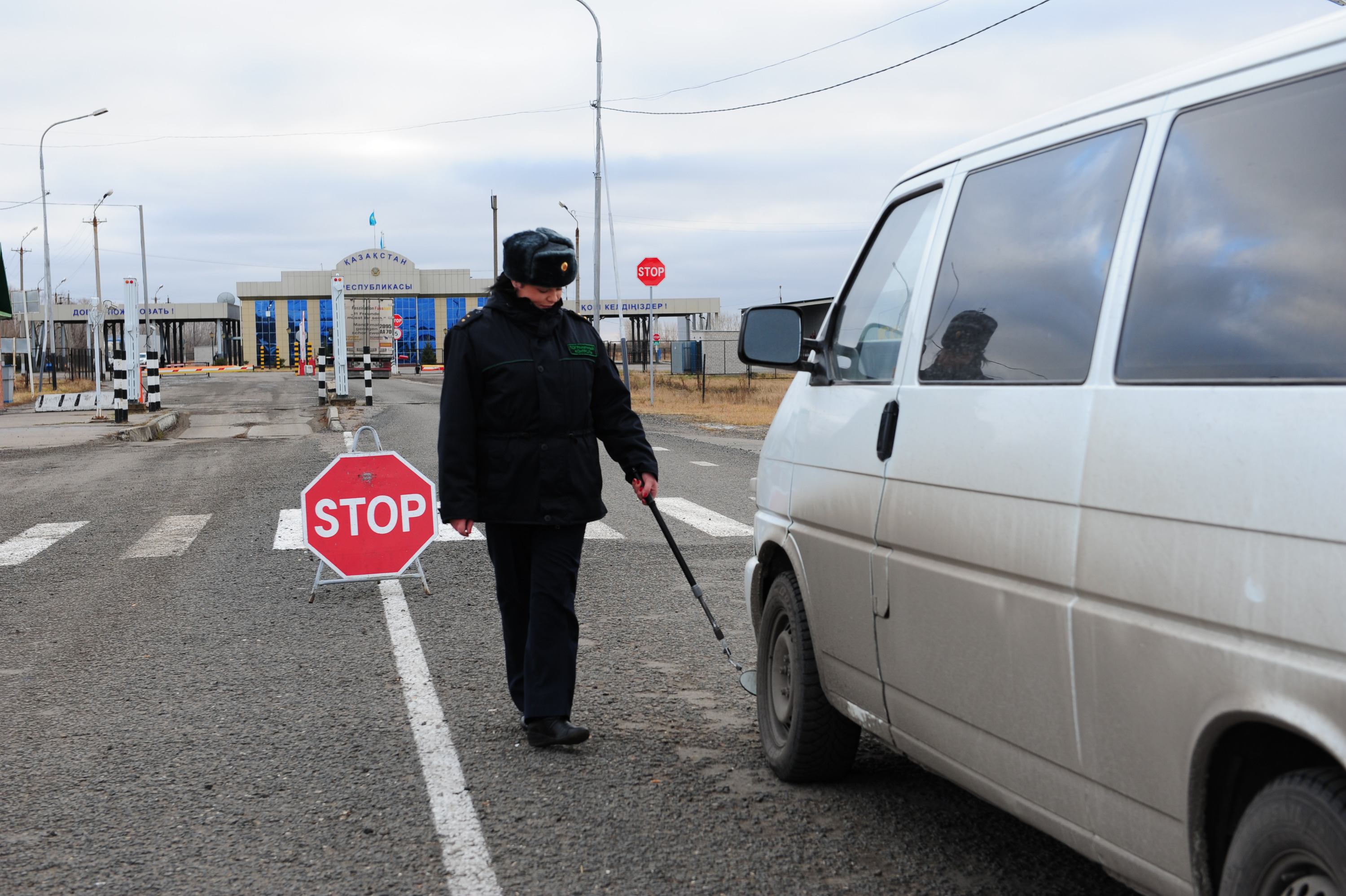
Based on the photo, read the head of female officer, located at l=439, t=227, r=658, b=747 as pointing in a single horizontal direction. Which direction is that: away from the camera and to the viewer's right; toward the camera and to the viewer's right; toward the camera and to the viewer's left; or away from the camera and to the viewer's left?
toward the camera and to the viewer's right

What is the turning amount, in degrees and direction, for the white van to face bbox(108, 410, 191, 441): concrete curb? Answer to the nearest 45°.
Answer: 0° — it already faces it

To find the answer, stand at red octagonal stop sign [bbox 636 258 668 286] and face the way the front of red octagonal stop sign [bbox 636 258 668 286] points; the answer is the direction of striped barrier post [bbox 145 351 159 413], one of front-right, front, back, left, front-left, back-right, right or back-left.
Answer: right

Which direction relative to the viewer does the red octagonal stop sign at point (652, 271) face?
toward the camera

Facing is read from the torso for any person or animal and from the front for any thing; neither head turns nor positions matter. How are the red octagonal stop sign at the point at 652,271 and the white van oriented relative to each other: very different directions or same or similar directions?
very different directions

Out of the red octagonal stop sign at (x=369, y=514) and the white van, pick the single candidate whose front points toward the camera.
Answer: the red octagonal stop sign

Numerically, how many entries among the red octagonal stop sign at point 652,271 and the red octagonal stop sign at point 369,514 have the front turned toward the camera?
2

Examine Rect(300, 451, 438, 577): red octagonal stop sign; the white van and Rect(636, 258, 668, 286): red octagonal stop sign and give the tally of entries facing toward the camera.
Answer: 2

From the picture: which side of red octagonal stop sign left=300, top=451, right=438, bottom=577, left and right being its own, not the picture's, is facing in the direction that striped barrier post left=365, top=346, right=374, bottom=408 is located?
back

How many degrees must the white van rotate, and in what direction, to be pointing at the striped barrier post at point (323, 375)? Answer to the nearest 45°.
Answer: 0° — it already faces it

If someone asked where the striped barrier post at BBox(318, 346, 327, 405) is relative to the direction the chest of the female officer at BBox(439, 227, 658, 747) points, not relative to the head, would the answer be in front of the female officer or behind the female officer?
behind

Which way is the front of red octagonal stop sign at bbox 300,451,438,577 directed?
toward the camera

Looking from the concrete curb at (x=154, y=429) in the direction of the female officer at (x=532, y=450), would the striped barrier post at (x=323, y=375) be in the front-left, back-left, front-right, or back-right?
back-left

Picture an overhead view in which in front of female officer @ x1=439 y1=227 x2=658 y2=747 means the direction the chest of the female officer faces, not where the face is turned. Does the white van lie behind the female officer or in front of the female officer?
in front

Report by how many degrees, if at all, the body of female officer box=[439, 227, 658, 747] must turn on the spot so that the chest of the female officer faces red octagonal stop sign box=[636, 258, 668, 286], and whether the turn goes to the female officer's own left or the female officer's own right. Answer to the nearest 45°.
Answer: approximately 135° to the female officer's own left
